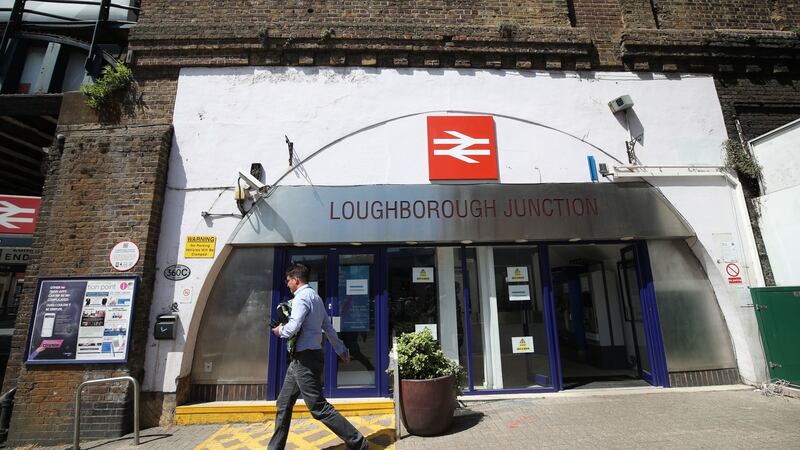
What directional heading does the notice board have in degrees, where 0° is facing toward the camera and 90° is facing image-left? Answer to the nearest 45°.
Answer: approximately 0°

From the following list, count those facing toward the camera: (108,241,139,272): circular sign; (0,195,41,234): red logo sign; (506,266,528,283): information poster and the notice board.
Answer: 4

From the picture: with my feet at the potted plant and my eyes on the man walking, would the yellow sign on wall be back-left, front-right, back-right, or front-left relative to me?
front-right

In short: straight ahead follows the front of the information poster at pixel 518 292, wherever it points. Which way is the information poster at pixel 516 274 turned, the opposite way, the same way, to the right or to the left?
the same way

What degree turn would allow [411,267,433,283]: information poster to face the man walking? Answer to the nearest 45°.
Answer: approximately 45° to its right

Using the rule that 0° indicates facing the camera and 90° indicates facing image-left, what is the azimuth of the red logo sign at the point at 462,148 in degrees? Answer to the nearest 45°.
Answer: approximately 0°

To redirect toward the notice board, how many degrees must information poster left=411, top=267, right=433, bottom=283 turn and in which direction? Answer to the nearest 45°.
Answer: approximately 90° to its right

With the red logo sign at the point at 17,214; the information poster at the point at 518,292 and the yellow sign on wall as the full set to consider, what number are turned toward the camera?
3

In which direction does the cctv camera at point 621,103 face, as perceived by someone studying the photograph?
facing the viewer and to the left of the viewer

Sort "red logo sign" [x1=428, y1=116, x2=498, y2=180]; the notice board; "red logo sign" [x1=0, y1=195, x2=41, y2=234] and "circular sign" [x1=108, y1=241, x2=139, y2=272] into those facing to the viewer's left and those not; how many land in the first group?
0

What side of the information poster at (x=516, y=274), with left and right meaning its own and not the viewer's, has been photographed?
front

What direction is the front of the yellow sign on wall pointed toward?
toward the camera

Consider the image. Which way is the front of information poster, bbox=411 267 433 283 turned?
toward the camera
